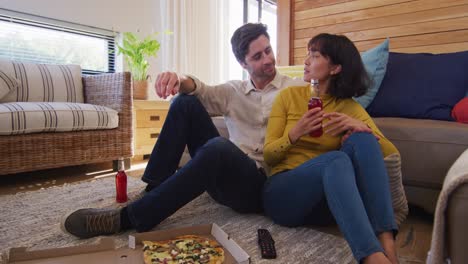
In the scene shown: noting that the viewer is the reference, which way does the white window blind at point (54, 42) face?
facing the viewer and to the right of the viewer

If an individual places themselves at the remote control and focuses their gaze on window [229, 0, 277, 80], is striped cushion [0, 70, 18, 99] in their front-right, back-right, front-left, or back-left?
front-left

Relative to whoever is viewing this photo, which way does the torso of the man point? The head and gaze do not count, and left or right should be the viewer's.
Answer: facing the viewer and to the left of the viewer

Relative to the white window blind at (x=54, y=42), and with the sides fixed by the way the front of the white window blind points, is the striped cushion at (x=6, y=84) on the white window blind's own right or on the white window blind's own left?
on the white window blind's own right

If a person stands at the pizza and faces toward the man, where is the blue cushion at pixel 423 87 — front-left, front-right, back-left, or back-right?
front-right

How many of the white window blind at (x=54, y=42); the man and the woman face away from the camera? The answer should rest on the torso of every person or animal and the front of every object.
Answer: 0

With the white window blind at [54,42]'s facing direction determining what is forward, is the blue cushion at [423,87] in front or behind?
in front

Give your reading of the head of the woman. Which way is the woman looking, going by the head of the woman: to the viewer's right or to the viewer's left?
to the viewer's left

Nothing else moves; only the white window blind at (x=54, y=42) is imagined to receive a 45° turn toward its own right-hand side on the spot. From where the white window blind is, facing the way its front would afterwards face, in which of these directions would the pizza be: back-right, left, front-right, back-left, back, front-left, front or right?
front

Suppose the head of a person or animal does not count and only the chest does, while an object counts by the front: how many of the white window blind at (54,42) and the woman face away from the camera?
0
